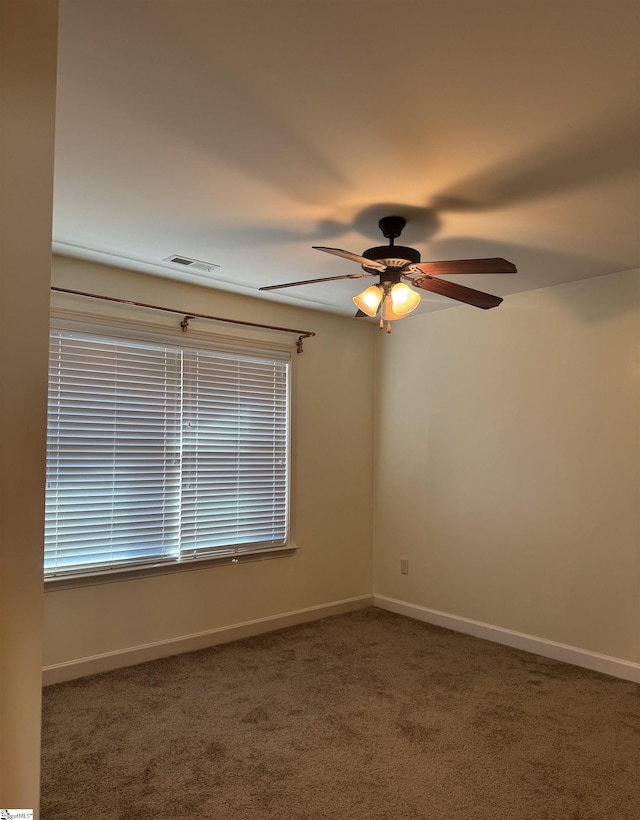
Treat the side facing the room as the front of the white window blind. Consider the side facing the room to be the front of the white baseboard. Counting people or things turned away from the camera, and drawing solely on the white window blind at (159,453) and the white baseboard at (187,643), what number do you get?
0

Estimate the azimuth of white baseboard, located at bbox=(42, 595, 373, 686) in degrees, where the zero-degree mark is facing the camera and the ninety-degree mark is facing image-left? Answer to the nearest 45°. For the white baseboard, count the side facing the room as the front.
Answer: approximately 315°

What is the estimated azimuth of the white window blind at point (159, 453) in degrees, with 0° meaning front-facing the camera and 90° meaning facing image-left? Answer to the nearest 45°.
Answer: approximately 315°

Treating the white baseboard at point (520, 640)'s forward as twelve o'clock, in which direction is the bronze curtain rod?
The bronze curtain rod is roughly at 1 o'clock from the white baseboard.

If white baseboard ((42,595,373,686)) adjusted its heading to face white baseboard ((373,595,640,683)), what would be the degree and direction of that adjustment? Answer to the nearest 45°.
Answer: approximately 45° to its left

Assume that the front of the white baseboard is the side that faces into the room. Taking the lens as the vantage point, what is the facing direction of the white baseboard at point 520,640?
facing the viewer and to the left of the viewer
